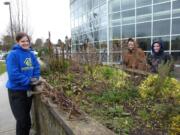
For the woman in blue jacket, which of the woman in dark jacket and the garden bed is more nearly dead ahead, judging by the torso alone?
the garden bed

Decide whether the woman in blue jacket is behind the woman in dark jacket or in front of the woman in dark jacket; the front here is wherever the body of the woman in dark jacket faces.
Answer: in front

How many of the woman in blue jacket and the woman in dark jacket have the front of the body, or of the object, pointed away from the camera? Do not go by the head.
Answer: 0

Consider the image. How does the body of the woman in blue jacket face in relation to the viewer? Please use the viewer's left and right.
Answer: facing the viewer and to the right of the viewer

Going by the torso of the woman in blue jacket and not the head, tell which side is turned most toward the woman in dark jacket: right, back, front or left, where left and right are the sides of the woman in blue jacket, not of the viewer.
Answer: left
